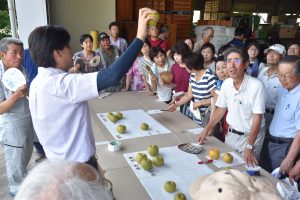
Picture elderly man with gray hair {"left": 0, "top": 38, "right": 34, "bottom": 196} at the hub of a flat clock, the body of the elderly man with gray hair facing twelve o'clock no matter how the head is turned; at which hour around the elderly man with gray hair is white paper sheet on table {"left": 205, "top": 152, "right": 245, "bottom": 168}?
The white paper sheet on table is roughly at 12 o'clock from the elderly man with gray hair.

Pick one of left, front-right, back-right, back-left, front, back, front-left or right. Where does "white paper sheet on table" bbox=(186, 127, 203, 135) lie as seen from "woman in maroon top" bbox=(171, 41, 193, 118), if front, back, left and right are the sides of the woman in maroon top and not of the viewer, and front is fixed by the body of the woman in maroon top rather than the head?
front-left

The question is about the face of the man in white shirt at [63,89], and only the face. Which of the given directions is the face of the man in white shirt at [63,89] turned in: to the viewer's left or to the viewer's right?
to the viewer's right

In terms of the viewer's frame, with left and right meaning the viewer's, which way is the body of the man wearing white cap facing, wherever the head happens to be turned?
facing the viewer and to the left of the viewer

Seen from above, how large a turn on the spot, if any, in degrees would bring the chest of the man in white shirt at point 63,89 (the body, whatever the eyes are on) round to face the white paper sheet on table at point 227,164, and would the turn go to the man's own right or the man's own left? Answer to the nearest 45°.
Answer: approximately 45° to the man's own right

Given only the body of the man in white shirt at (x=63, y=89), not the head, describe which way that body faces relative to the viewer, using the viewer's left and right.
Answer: facing away from the viewer and to the right of the viewer

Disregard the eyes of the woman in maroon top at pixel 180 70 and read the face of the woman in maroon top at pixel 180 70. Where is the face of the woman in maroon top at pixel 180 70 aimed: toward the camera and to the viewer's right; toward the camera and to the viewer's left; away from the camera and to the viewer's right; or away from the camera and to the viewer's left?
toward the camera and to the viewer's left

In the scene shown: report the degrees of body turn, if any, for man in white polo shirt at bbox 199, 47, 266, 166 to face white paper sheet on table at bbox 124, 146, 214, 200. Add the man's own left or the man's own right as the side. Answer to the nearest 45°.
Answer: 0° — they already face it

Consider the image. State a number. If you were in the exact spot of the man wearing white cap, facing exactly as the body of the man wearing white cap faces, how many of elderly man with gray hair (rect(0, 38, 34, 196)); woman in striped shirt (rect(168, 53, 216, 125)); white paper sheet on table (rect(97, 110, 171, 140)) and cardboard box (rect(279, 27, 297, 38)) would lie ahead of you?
3

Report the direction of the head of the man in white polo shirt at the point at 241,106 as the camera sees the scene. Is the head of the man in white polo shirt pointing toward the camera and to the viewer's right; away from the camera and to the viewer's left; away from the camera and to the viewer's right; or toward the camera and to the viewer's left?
toward the camera and to the viewer's left

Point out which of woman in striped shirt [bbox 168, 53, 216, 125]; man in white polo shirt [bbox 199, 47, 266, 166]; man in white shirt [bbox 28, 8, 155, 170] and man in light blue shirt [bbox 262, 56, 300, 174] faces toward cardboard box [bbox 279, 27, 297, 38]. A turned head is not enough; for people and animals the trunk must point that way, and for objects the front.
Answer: man in white shirt [bbox 28, 8, 155, 170]

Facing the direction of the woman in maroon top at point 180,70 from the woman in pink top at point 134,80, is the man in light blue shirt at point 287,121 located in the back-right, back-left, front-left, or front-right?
front-right

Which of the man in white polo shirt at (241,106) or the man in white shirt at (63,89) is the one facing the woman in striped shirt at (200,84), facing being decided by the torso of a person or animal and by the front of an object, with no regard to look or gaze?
the man in white shirt
